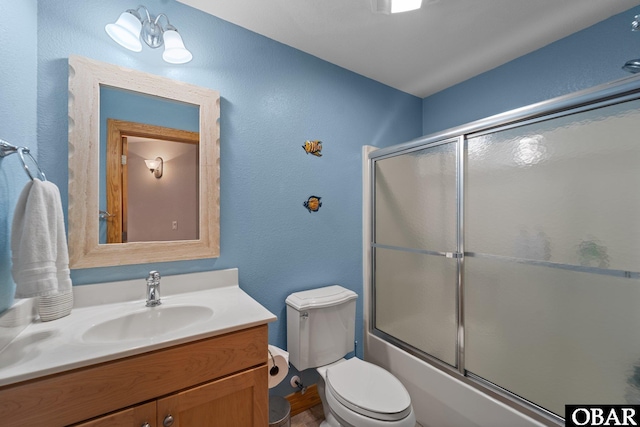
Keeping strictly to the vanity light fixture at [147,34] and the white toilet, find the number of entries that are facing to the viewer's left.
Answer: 0

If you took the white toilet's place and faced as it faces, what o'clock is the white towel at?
The white towel is roughly at 3 o'clock from the white toilet.

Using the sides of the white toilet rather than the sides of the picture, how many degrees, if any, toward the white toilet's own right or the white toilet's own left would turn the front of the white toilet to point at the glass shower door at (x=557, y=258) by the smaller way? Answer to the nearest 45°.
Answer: approximately 45° to the white toilet's own left

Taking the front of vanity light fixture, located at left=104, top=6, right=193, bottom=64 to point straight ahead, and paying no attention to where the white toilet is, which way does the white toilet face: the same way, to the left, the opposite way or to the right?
the same way

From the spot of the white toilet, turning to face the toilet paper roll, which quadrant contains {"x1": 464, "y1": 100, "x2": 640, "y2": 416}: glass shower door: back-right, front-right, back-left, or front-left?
back-left

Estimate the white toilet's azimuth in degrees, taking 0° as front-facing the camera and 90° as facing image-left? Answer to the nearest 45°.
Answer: approximately 315°

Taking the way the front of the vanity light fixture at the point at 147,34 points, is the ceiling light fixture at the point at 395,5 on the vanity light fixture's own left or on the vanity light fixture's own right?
on the vanity light fixture's own left

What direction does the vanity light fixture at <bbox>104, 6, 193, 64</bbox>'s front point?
toward the camera
